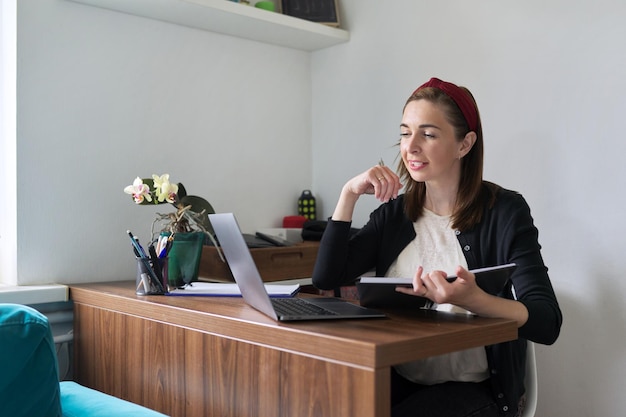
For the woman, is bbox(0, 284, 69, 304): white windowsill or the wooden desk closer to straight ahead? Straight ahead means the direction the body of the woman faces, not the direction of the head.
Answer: the wooden desk

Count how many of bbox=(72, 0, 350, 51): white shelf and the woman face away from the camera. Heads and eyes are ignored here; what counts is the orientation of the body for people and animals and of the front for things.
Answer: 0

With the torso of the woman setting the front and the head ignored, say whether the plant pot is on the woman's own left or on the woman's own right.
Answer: on the woman's own right

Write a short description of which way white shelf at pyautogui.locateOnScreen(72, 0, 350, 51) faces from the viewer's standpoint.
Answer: facing the viewer and to the right of the viewer

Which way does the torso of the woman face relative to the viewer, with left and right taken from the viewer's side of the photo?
facing the viewer and to the left of the viewer

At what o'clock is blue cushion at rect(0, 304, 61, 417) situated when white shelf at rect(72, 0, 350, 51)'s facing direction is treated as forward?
The blue cushion is roughly at 2 o'clock from the white shelf.

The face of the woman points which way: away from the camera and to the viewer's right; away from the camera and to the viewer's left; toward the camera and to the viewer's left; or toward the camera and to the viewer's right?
toward the camera and to the viewer's left

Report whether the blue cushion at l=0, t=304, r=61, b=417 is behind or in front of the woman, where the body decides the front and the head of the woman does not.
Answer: in front

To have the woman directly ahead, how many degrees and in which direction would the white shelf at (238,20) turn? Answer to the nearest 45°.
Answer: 0° — it already faces them

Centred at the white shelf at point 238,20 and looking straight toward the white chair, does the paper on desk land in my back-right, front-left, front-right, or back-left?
front-right

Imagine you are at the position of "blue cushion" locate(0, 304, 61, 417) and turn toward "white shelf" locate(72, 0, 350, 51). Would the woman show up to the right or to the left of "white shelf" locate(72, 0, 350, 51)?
right
